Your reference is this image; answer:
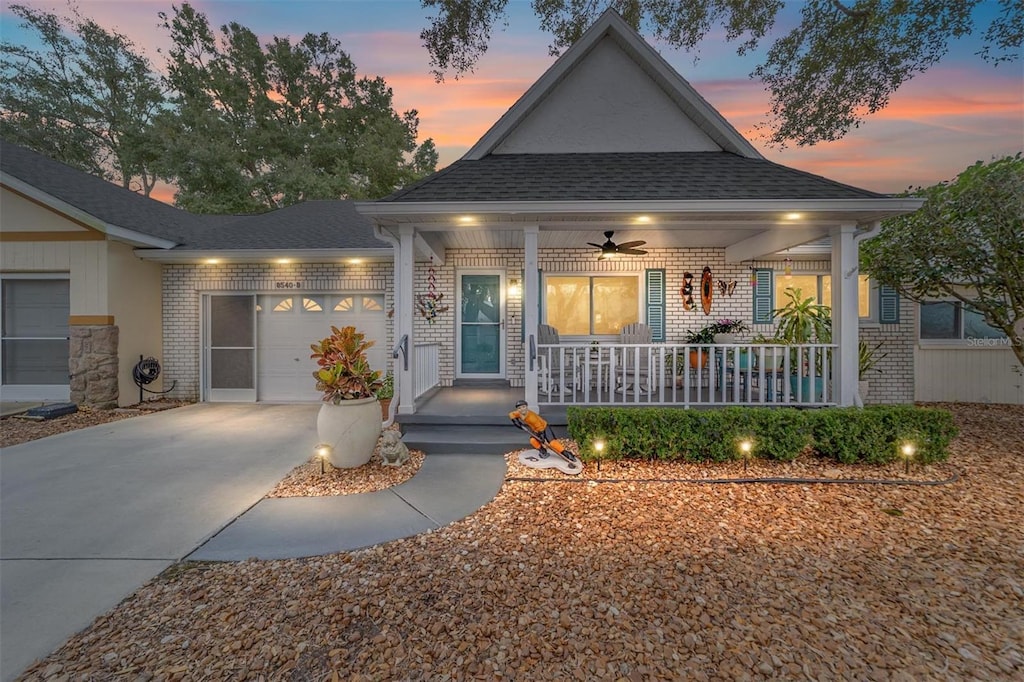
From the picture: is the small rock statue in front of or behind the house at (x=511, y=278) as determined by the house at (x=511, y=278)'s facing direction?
in front

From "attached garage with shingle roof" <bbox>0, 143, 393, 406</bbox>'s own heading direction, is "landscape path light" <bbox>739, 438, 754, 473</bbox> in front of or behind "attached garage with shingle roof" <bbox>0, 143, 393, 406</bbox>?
in front

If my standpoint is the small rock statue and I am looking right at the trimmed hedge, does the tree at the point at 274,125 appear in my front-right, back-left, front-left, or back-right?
back-left

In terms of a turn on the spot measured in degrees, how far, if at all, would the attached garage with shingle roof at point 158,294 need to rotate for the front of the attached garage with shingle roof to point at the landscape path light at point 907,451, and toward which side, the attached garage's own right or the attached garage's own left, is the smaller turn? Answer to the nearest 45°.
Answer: approximately 45° to the attached garage's own left

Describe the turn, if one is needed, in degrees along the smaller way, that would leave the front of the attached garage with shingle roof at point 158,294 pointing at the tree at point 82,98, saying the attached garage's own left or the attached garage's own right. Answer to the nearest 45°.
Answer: approximately 180°

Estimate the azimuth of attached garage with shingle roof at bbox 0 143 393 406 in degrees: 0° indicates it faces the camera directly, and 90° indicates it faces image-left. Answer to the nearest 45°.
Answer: approximately 0°

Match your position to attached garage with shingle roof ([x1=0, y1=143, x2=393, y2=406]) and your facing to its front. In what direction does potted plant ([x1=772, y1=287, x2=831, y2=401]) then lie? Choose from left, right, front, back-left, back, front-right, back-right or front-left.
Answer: front-left

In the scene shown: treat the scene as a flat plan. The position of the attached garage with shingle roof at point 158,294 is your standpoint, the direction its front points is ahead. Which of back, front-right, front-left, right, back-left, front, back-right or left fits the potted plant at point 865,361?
front-left

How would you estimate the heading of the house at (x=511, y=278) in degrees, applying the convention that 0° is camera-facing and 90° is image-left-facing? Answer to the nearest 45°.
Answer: approximately 0°

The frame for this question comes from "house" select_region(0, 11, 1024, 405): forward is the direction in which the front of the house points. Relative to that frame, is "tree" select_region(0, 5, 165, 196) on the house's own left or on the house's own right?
on the house's own right

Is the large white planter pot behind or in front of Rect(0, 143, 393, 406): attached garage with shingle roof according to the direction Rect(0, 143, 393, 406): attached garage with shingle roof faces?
in front

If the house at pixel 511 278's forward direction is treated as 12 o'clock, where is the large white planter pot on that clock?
The large white planter pot is roughly at 1 o'clock from the house.
